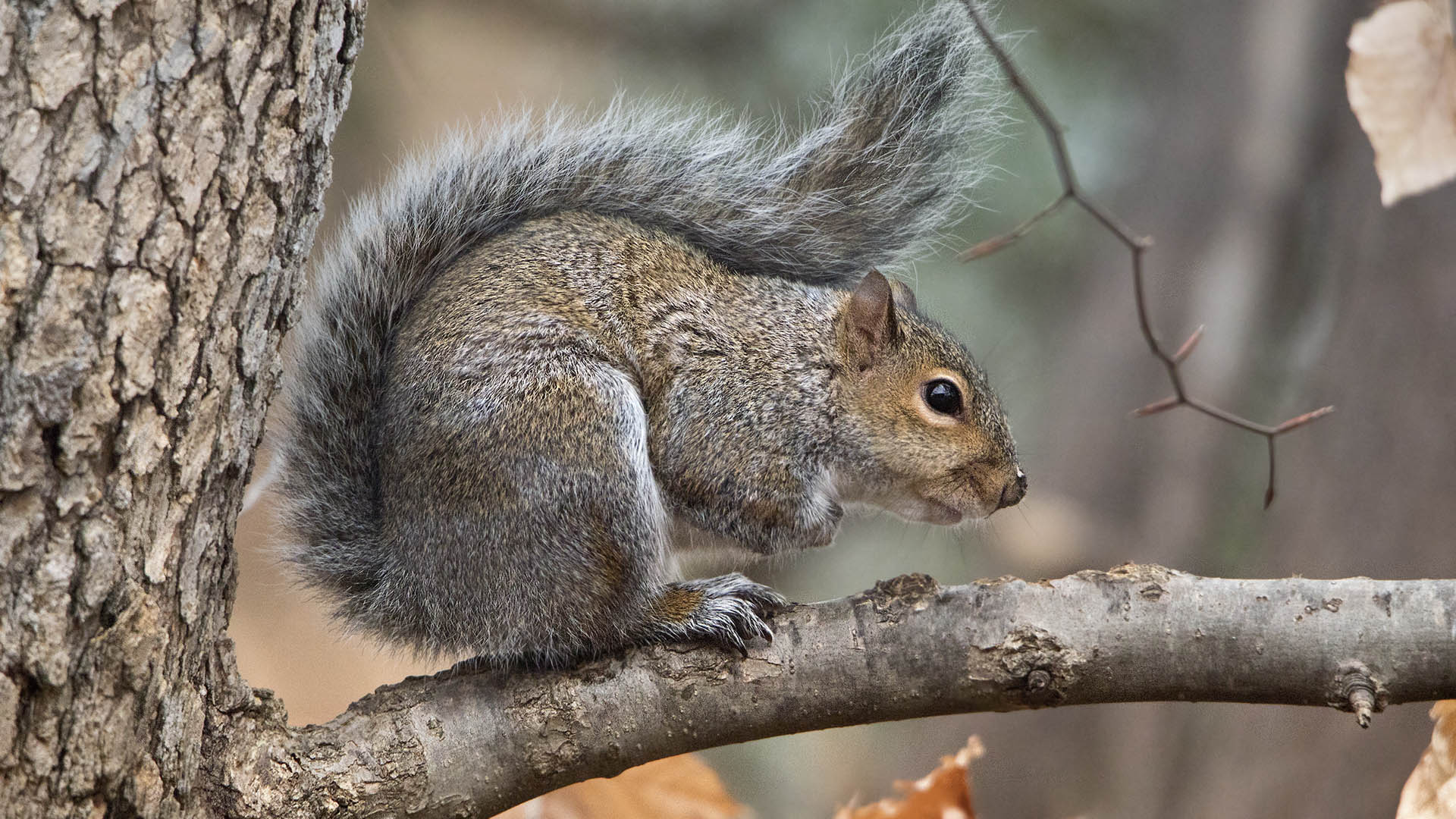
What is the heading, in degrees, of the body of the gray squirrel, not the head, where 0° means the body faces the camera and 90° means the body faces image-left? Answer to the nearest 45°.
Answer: approximately 270°

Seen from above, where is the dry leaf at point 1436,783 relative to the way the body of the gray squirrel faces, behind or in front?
in front

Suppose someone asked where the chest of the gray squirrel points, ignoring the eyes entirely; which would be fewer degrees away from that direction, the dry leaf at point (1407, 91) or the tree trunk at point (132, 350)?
the dry leaf
